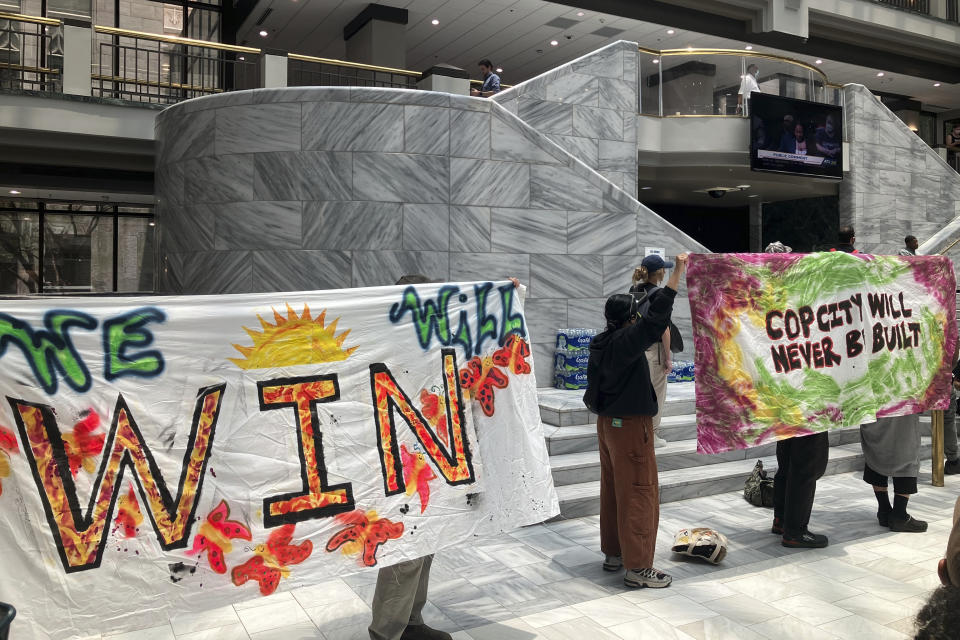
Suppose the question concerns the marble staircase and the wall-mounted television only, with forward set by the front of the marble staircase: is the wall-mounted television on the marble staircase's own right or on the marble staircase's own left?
on the marble staircase's own left

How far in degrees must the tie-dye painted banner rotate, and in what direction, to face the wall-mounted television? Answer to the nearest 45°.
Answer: approximately 135° to its left

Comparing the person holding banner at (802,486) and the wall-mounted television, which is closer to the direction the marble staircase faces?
the person holding banner

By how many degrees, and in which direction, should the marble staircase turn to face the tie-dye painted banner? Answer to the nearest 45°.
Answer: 0° — it already faces it

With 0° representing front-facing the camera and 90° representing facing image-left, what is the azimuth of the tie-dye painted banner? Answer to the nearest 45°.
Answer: approximately 315°
